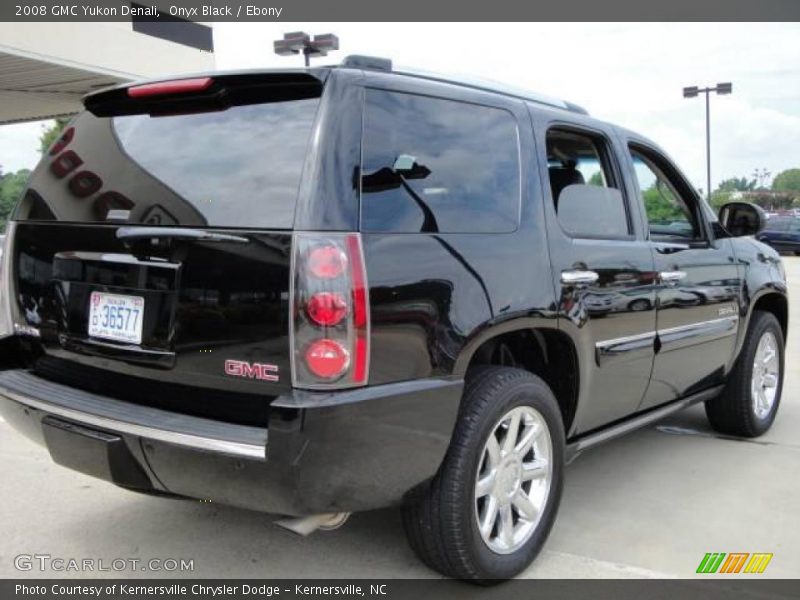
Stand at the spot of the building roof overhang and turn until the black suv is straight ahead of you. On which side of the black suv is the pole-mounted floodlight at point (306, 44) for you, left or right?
left

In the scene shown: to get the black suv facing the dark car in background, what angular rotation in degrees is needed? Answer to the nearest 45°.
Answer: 0° — it already faces it

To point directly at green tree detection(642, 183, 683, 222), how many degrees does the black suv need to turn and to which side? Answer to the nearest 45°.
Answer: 0° — it already faces it

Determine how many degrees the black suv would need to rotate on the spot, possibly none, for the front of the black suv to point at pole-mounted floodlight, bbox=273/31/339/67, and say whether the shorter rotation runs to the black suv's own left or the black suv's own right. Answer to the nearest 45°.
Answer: approximately 45° to the black suv's own left

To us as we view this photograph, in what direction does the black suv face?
facing away from the viewer and to the right of the viewer
